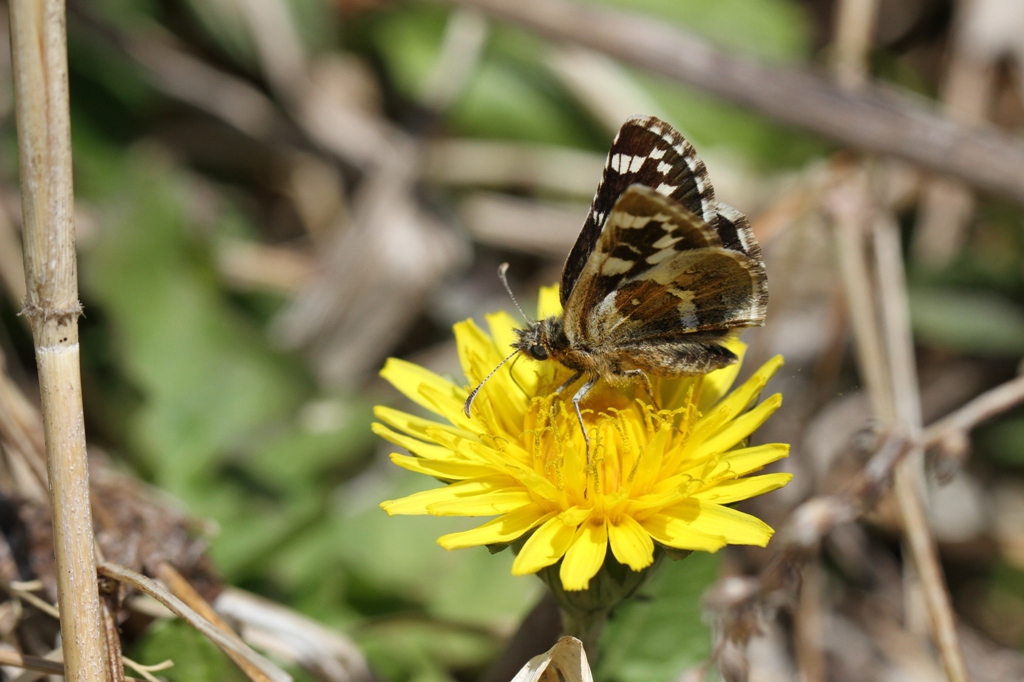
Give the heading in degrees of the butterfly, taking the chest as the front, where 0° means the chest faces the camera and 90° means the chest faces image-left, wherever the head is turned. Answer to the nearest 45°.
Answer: approximately 90°

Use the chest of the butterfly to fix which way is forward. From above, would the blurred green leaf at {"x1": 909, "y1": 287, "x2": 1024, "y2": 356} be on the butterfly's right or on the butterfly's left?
on the butterfly's right

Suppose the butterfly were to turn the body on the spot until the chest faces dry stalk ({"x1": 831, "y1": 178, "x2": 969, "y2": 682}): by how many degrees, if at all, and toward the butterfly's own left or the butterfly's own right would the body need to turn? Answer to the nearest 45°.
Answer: approximately 135° to the butterfly's own right
